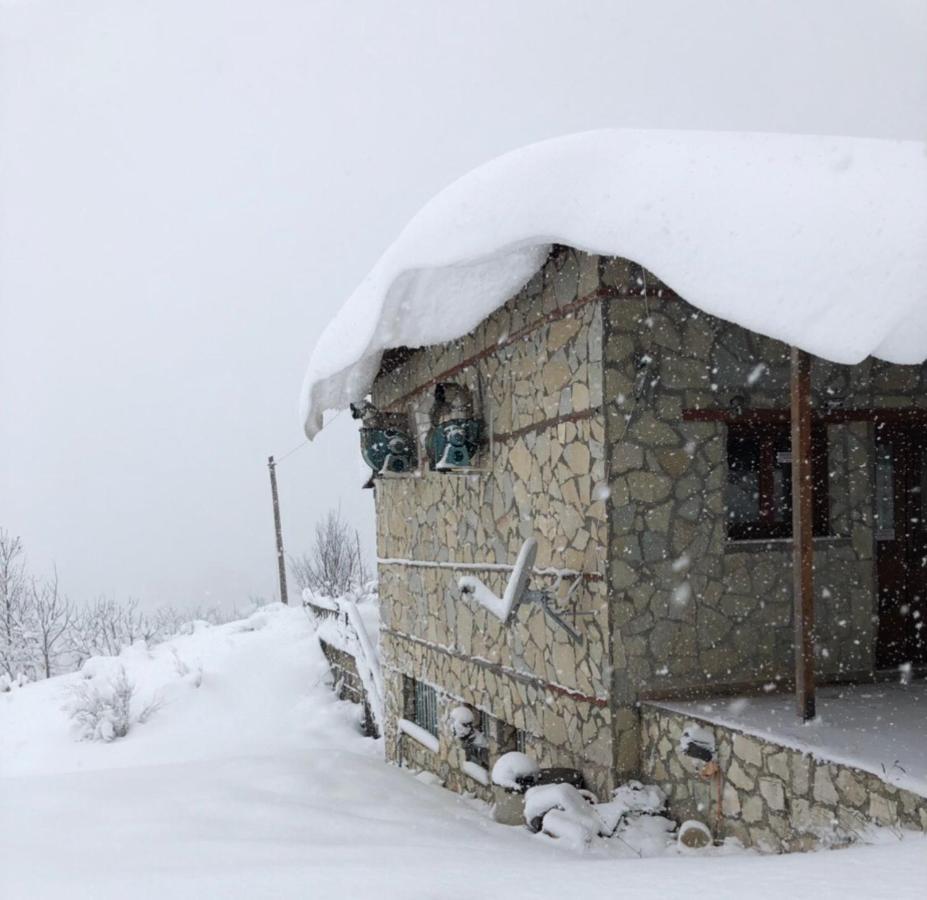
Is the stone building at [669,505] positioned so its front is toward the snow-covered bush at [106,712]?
no

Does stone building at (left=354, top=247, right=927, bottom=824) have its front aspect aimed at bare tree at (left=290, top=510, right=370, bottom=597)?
no

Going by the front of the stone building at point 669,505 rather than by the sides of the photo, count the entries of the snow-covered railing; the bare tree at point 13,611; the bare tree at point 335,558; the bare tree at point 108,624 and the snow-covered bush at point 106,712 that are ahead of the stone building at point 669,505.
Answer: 0

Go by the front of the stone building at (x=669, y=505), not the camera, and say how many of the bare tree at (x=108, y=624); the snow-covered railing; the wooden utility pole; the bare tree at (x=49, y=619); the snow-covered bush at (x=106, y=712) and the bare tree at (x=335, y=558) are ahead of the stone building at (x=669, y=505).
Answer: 0

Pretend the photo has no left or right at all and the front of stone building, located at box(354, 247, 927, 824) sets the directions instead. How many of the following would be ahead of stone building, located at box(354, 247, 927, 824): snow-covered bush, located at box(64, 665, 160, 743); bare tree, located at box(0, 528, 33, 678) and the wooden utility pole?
0

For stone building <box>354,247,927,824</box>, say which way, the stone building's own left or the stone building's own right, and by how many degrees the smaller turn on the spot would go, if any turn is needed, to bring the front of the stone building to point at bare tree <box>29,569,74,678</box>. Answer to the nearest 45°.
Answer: approximately 180°

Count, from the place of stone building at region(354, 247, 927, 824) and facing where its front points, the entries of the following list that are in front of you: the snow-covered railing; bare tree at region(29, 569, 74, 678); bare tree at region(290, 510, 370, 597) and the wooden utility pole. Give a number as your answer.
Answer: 0

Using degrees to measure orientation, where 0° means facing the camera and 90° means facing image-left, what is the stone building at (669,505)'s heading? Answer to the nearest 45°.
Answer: approximately 315°

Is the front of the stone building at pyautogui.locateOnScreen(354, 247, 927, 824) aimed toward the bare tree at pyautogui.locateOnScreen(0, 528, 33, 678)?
no

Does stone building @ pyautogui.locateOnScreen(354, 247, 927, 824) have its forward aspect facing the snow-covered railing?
no

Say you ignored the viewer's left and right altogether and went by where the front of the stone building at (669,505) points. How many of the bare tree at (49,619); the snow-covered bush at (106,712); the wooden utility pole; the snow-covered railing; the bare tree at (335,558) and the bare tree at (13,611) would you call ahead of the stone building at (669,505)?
0
